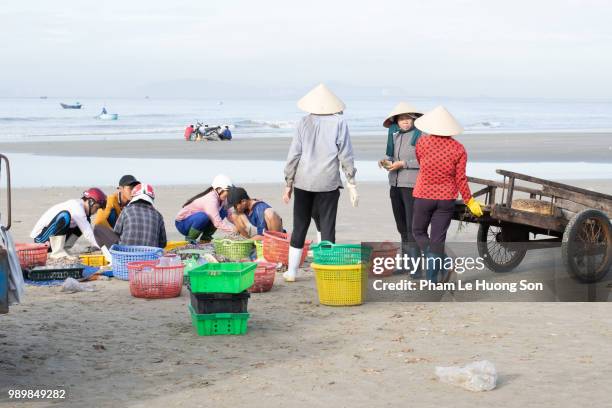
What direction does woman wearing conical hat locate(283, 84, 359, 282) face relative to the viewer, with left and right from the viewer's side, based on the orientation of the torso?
facing away from the viewer

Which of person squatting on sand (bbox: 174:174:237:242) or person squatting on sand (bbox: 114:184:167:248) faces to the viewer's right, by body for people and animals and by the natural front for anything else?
person squatting on sand (bbox: 174:174:237:242)

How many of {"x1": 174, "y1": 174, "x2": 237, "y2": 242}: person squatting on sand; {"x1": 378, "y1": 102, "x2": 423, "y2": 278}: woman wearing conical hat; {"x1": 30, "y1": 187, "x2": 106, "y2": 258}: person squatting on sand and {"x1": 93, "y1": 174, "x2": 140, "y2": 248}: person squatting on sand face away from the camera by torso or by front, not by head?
0

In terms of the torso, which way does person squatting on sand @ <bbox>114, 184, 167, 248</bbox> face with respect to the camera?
away from the camera

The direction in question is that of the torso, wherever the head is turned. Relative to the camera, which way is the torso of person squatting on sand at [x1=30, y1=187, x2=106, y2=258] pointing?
to the viewer's right

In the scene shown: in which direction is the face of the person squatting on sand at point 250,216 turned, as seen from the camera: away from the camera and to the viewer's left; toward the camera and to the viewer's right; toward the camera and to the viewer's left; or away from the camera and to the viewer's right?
toward the camera and to the viewer's left

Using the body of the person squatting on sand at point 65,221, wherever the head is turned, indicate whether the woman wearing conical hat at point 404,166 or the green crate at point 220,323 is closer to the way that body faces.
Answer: the woman wearing conical hat

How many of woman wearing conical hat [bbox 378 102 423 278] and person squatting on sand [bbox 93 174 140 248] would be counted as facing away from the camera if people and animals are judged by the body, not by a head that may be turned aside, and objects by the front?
0

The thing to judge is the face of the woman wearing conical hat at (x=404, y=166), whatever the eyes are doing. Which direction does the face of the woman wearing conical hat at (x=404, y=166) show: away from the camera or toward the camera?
toward the camera

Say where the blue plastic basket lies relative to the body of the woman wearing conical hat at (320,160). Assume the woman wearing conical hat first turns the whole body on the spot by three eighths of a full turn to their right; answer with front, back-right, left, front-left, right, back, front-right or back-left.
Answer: back-right

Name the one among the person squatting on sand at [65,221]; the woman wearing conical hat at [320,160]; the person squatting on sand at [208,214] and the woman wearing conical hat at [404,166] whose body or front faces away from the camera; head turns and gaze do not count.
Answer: the woman wearing conical hat at [320,160]

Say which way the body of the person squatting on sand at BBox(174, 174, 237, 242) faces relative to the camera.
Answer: to the viewer's right

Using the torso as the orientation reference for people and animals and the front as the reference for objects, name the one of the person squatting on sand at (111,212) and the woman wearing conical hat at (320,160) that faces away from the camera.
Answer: the woman wearing conical hat

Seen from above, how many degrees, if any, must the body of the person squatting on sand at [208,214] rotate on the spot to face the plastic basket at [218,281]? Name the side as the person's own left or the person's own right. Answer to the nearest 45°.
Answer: approximately 90° to the person's own right

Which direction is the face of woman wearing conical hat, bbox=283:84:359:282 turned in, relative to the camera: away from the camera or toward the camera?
away from the camera

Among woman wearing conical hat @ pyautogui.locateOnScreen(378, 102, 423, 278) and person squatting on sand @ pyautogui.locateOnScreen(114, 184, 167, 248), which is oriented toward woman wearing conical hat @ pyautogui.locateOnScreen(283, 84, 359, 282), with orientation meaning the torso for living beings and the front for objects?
woman wearing conical hat @ pyautogui.locateOnScreen(378, 102, 423, 278)

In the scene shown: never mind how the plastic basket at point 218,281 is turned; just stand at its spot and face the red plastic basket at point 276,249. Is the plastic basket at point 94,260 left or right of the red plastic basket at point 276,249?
left

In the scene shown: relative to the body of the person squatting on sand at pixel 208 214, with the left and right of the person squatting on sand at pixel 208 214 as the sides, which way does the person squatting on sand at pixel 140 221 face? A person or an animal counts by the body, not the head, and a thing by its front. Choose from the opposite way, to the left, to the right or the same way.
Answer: to the left
